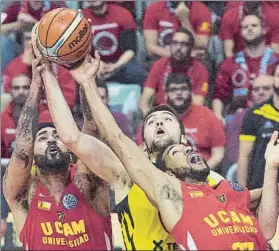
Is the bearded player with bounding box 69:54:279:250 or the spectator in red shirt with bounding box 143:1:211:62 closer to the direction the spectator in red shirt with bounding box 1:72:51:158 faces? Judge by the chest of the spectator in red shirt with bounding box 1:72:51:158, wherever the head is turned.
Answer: the bearded player

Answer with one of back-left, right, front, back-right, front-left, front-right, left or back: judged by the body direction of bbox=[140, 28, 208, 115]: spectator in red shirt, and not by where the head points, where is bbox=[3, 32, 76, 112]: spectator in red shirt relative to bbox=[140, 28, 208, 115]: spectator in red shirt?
right

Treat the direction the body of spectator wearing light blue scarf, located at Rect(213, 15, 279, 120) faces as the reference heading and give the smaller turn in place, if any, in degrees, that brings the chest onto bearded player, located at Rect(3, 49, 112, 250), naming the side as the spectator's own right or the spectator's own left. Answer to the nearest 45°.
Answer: approximately 45° to the spectator's own right

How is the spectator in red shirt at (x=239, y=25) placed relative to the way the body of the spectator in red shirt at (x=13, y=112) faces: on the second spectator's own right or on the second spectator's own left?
on the second spectator's own left

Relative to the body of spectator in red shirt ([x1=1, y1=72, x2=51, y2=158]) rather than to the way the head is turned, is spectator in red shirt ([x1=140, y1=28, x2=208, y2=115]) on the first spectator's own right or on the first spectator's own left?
on the first spectator's own left

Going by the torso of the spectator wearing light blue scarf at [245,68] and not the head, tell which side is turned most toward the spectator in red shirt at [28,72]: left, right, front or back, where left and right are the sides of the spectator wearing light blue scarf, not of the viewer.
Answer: right

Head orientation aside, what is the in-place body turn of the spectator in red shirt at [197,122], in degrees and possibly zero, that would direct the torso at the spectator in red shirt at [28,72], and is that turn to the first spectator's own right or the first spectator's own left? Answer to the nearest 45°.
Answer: approximately 90° to the first spectator's own right
